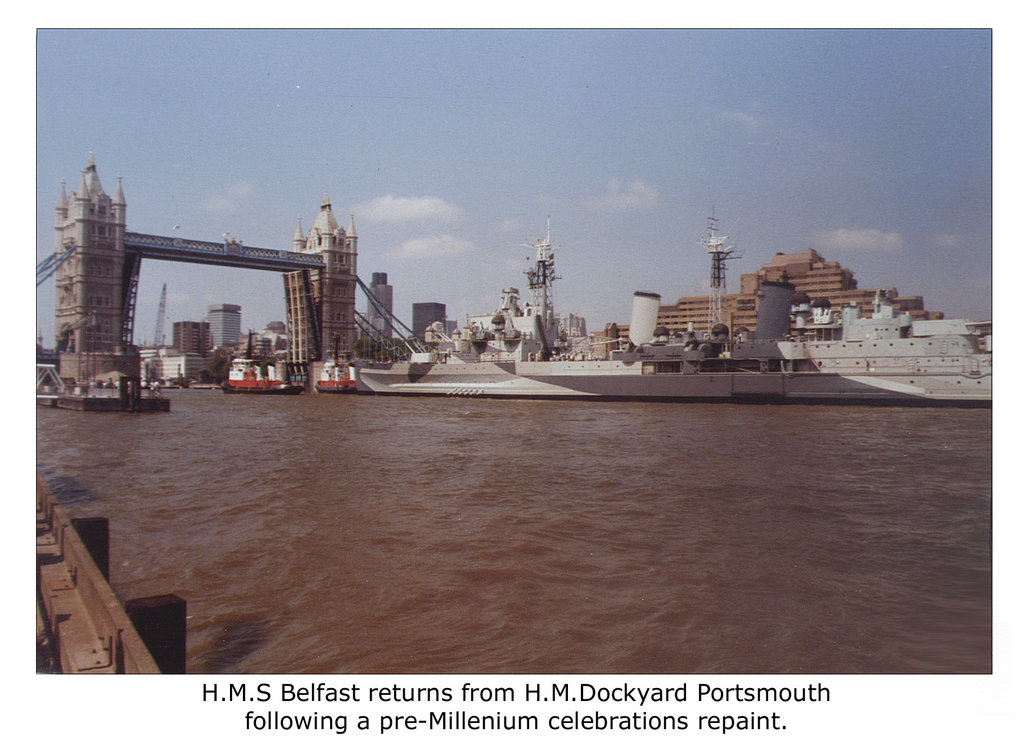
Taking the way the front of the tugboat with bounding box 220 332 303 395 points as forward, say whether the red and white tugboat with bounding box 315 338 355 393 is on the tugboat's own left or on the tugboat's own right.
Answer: on the tugboat's own right

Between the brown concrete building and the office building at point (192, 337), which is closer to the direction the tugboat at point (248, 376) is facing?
the office building

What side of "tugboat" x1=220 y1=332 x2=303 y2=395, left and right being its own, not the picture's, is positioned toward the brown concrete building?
back

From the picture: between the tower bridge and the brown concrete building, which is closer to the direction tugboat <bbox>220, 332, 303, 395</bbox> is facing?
the tower bridge

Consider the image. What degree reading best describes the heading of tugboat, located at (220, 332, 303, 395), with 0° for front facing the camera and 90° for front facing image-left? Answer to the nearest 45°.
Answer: approximately 90°
